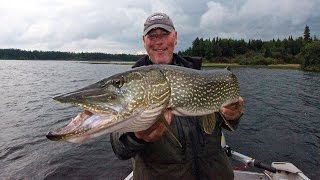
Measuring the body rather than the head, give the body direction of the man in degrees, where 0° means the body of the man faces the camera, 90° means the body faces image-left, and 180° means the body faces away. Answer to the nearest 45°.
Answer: approximately 0°
